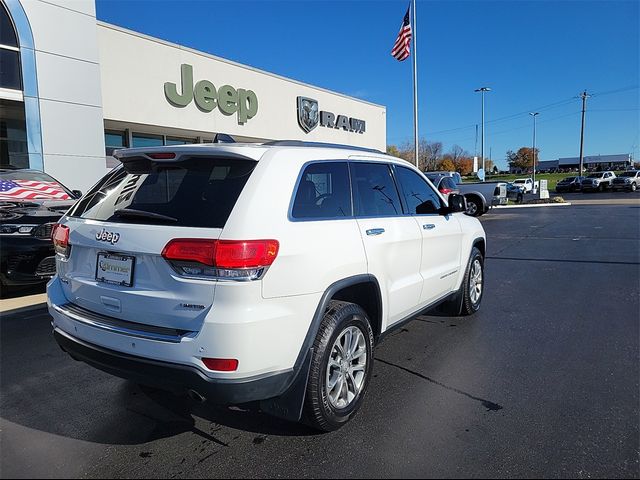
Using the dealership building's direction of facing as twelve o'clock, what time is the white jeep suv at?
The white jeep suv is roughly at 1 o'clock from the dealership building.

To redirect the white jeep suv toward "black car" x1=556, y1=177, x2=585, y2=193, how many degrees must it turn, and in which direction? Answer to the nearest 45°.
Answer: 0° — it already faces it

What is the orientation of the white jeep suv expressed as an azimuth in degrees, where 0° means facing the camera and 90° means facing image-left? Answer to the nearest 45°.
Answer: approximately 225°

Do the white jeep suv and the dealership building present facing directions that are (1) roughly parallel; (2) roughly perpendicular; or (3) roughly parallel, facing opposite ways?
roughly perpendicular

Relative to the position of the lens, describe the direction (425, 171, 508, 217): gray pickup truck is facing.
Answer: facing away from the viewer and to the left of the viewer

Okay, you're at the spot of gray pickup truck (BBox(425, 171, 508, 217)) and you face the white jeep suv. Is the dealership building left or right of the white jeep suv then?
right

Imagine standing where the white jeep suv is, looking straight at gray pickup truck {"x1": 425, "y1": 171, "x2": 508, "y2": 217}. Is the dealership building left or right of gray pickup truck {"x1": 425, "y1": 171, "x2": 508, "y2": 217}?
left

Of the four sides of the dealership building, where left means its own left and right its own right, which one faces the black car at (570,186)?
left

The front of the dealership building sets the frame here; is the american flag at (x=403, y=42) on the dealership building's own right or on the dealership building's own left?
on the dealership building's own left
